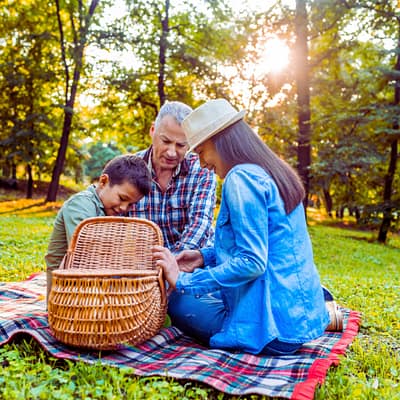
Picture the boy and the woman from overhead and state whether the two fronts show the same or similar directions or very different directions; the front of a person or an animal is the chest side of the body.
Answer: very different directions

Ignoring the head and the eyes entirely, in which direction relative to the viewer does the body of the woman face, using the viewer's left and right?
facing to the left of the viewer

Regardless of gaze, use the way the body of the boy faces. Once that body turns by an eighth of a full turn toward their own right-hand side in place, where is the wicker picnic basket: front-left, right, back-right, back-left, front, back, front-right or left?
front

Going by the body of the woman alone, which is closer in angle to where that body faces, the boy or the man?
the boy

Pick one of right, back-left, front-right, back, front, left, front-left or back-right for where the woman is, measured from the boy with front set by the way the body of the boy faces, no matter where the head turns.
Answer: front

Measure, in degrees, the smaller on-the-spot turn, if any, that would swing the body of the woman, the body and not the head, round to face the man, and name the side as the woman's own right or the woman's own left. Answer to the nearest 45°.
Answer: approximately 45° to the woman's own right

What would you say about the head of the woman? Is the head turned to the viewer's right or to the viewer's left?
to the viewer's left

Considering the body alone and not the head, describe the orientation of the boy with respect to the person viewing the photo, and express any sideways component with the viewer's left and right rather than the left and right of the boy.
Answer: facing the viewer and to the right of the viewer

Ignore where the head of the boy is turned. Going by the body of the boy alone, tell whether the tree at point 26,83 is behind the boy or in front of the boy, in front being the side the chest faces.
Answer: behind

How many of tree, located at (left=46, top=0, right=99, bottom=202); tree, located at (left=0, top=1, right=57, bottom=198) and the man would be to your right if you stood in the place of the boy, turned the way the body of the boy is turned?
0

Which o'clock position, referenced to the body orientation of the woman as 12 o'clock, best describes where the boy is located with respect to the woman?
The boy is roughly at 1 o'clock from the woman.

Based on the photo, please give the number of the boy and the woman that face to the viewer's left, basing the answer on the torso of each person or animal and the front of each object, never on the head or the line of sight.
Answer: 1

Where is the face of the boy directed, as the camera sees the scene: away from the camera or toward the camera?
toward the camera
